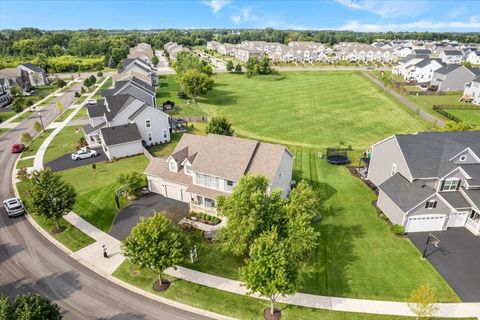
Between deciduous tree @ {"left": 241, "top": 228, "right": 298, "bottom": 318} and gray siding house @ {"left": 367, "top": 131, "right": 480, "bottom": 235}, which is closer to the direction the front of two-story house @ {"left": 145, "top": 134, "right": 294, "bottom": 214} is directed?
the deciduous tree

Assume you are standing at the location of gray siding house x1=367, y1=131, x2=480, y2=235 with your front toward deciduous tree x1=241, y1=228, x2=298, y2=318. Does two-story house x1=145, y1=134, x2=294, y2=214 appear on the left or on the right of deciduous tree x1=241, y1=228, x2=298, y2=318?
right

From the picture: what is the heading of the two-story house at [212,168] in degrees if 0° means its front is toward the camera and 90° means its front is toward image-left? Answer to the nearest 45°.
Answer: approximately 45°

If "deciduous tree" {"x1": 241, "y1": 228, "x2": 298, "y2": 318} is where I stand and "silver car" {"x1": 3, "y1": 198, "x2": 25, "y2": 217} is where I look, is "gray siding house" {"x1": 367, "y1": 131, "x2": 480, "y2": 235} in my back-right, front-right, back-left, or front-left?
back-right

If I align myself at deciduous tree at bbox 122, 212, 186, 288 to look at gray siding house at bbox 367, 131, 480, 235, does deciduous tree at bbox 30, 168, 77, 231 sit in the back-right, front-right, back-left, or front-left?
back-left

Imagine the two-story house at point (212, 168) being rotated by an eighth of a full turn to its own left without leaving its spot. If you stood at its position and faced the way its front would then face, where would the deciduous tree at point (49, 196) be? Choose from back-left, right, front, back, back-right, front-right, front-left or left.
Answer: right

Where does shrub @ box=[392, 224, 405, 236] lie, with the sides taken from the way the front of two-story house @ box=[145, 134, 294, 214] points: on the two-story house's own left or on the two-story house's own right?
on the two-story house's own left

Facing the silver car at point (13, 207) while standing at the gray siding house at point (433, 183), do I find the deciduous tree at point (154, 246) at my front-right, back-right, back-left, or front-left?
front-left

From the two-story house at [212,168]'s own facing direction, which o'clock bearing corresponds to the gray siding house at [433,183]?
The gray siding house is roughly at 8 o'clock from the two-story house.

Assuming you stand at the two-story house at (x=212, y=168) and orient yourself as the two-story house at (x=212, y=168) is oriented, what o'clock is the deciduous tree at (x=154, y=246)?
The deciduous tree is roughly at 11 o'clock from the two-story house.

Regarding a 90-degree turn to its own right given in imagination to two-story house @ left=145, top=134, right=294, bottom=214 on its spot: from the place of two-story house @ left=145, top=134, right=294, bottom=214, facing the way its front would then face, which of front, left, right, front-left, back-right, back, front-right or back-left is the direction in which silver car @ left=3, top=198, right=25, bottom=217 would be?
front-left

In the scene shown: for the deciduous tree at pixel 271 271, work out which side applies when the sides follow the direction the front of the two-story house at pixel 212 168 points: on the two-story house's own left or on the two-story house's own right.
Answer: on the two-story house's own left
